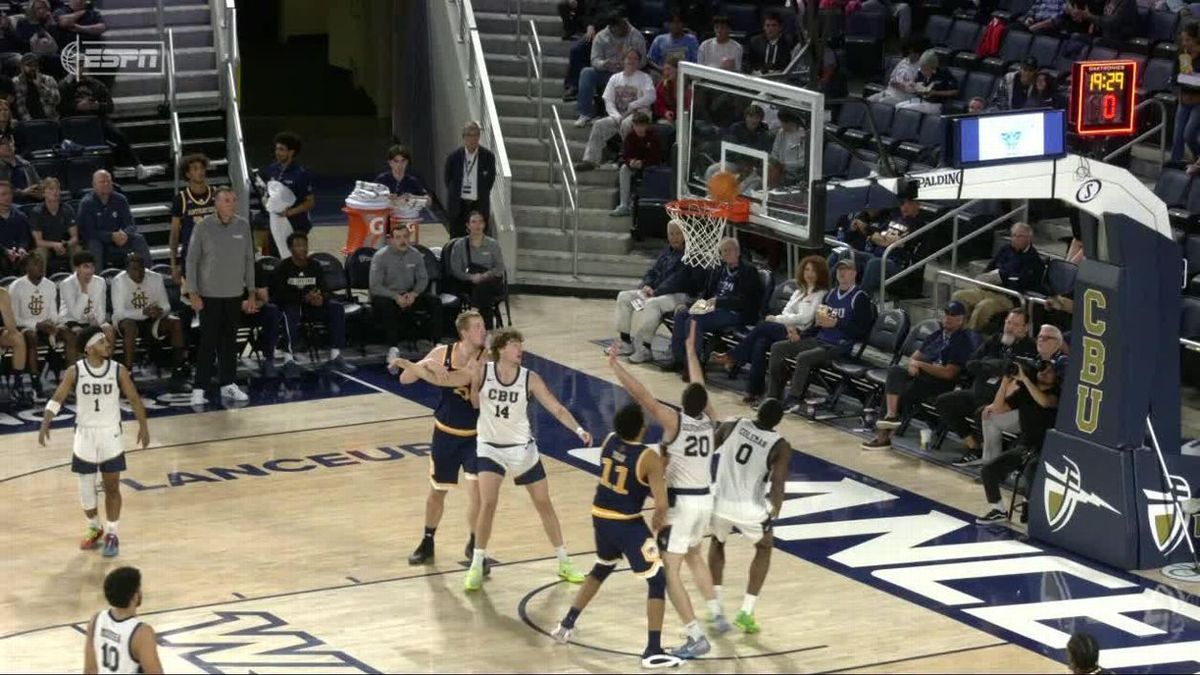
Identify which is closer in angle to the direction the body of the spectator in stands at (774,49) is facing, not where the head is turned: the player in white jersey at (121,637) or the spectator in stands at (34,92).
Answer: the player in white jersey

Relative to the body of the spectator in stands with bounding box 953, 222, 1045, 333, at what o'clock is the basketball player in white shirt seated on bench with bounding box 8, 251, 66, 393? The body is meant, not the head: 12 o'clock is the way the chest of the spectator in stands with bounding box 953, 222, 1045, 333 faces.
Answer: the basketball player in white shirt seated on bench with bounding box 8, 251, 66, 393 is roughly at 1 o'clock from the spectator in stands with bounding box 953, 222, 1045, 333.

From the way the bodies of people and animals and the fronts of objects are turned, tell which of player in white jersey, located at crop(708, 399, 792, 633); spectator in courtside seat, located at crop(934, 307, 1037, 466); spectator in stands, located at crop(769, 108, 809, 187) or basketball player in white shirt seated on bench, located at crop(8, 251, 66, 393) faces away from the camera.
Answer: the player in white jersey

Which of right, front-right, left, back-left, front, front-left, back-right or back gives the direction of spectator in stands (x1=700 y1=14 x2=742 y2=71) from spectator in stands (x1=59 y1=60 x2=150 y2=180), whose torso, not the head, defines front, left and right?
front-left

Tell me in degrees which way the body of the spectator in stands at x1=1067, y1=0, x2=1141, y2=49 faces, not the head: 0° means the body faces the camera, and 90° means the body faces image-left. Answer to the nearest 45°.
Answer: approximately 45°

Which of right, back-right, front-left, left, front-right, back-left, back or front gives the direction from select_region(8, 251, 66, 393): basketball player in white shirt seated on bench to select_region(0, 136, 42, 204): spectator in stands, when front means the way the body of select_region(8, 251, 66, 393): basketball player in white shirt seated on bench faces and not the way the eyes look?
back

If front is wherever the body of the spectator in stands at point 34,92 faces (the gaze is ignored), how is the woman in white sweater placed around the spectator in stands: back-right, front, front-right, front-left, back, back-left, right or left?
front-left

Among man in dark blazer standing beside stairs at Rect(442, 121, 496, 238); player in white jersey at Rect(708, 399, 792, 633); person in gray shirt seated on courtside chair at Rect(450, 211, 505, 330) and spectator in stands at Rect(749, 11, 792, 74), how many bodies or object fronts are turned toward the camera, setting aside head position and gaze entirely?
3

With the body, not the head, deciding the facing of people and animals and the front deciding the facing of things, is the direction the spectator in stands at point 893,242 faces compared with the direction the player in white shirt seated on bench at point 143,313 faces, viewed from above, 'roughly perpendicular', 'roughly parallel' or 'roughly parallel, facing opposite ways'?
roughly perpendicular

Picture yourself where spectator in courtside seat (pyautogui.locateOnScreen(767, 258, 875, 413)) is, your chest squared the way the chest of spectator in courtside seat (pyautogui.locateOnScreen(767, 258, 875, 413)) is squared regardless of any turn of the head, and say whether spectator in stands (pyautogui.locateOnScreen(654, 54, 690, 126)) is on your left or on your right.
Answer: on your right

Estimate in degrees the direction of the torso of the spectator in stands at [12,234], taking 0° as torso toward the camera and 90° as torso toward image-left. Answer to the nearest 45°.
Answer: approximately 0°

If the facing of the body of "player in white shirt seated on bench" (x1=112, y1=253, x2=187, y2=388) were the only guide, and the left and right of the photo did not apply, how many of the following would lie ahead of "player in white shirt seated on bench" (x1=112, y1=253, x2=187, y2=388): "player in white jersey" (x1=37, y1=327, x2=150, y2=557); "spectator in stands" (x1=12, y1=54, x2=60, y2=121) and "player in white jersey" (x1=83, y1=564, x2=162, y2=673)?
2
